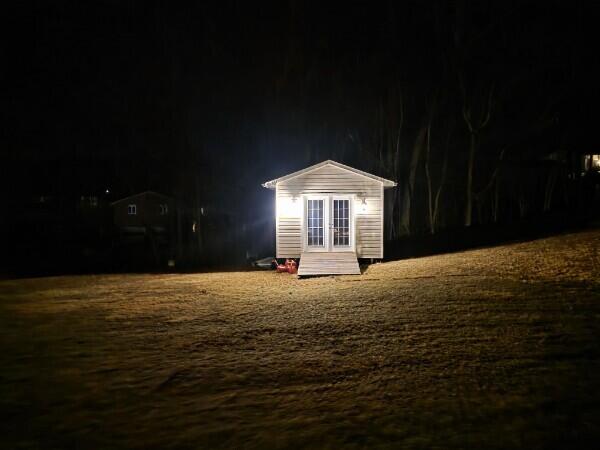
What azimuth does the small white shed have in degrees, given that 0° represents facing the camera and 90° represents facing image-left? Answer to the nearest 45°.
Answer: approximately 0°

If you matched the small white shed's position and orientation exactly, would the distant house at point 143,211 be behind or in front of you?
behind

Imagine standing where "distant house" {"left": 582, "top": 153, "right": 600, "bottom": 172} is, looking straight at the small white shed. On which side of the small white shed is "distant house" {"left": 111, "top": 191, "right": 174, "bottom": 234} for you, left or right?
right

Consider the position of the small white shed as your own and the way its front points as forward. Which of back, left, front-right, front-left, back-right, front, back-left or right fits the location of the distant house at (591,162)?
back-left
